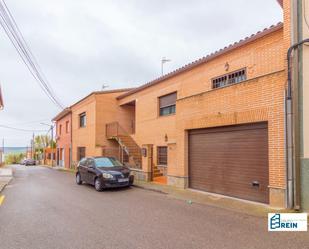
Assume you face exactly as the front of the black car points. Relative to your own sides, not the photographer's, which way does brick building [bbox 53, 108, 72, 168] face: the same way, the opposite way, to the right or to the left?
to the right

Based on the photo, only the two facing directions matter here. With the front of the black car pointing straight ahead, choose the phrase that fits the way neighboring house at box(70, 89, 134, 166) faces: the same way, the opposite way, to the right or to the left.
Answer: to the right

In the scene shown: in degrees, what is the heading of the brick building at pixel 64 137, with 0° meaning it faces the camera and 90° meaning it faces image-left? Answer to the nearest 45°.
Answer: approximately 45°

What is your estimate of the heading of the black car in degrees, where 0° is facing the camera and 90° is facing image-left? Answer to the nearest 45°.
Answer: approximately 315°
